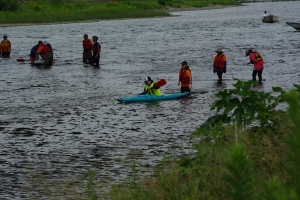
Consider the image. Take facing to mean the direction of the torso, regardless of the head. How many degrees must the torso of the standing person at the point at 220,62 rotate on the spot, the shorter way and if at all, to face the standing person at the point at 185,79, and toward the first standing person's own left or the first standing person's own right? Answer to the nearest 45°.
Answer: approximately 45° to the first standing person's own right

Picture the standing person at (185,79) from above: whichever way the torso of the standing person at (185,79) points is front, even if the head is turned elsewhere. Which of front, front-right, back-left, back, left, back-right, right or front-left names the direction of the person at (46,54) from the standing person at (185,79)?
right

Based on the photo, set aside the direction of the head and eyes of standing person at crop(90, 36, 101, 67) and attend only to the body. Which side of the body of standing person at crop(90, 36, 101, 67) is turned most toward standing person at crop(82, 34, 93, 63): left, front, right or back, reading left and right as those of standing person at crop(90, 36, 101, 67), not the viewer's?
right

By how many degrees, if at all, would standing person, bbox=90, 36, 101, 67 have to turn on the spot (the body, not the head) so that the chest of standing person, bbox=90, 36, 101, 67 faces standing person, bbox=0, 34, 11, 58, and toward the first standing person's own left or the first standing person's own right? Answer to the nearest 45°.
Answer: approximately 45° to the first standing person's own right

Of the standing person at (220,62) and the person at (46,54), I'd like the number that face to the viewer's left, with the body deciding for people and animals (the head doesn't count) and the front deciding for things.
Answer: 1

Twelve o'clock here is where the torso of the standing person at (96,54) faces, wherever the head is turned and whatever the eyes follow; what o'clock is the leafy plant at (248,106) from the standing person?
The leafy plant is roughly at 9 o'clock from the standing person.
